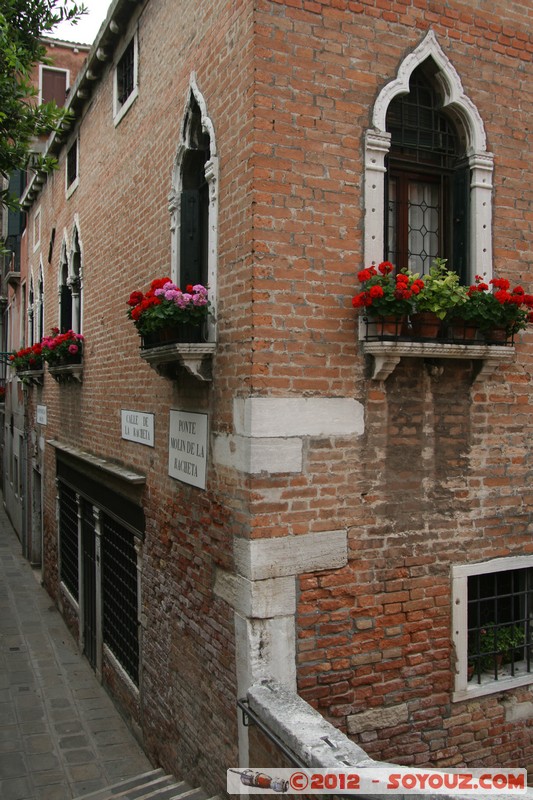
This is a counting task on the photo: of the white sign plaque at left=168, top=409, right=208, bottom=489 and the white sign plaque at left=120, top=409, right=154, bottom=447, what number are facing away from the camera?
0

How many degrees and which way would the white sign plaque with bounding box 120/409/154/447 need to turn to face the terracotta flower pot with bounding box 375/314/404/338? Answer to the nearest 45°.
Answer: approximately 90° to its left

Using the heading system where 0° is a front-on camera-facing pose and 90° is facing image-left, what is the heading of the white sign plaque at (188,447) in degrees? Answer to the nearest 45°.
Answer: approximately 45°

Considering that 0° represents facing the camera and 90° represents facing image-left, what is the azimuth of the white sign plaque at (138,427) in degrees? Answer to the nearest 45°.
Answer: approximately 45°

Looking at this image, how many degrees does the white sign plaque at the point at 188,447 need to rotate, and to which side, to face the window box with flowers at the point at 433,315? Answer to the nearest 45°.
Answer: approximately 90° to its left

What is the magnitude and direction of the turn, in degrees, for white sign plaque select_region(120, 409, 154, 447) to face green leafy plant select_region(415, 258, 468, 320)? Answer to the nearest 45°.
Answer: approximately 90° to its left

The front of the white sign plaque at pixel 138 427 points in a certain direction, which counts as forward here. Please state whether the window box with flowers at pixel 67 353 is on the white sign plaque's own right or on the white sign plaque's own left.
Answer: on the white sign plaque's own right
